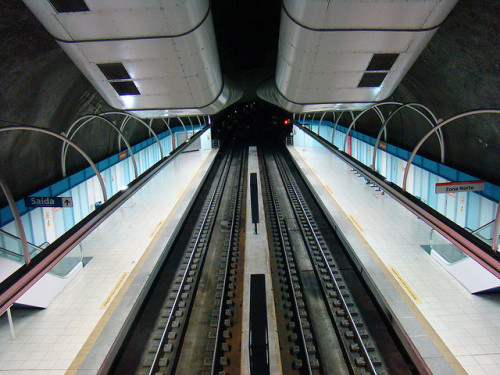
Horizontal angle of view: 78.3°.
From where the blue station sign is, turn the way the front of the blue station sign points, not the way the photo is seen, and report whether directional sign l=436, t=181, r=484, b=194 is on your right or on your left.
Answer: on your left

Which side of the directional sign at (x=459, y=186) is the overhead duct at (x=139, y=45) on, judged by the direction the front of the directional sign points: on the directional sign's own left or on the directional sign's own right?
on the directional sign's own right

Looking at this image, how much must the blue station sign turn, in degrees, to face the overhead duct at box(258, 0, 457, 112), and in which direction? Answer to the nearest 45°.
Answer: approximately 45° to its left

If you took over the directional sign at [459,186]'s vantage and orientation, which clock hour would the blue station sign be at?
The blue station sign is roughly at 2 o'clock from the directional sign.

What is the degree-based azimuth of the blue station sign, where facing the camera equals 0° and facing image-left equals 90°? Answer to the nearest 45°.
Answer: approximately 0°

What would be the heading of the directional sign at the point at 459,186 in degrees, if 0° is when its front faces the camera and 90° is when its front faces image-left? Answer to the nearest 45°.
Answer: approximately 0°

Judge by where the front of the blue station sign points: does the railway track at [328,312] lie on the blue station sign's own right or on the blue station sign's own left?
on the blue station sign's own left

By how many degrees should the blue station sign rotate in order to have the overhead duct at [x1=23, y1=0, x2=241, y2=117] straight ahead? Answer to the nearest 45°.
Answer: approximately 45° to its left

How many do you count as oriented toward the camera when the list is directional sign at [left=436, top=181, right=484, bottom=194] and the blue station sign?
2

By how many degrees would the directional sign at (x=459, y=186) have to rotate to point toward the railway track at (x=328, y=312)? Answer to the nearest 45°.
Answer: approximately 45° to its right
